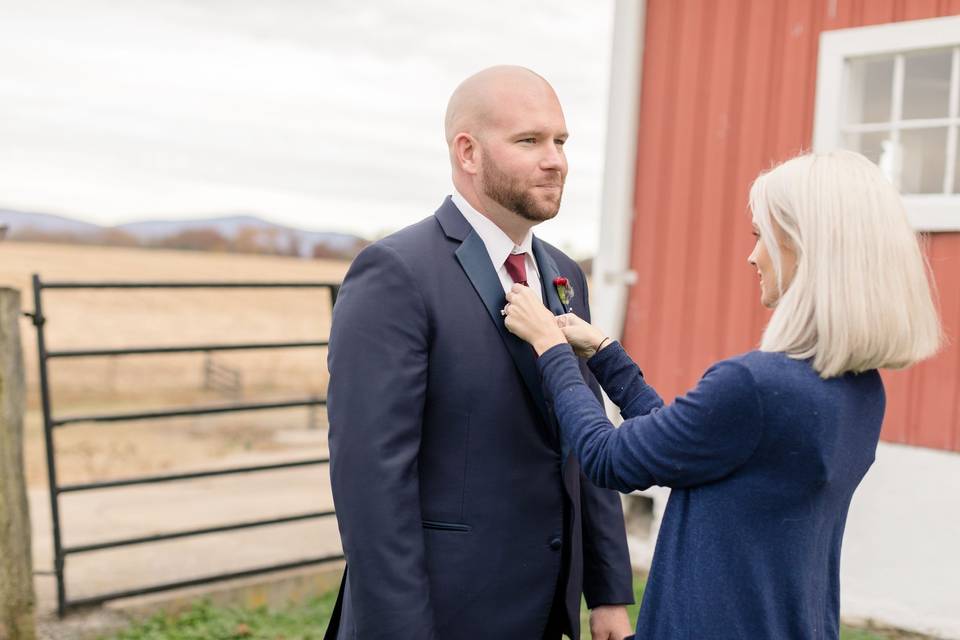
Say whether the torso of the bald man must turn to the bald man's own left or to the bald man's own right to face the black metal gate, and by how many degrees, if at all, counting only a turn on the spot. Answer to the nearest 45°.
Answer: approximately 180°

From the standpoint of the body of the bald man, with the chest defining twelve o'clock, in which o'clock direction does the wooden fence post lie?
The wooden fence post is roughly at 6 o'clock from the bald man.

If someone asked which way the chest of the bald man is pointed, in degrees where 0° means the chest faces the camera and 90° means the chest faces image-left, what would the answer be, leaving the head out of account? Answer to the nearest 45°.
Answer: approximately 315°

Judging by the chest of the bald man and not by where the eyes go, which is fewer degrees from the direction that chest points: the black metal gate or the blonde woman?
the blonde woman

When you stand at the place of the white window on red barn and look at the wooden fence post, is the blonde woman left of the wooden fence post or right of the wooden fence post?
left
